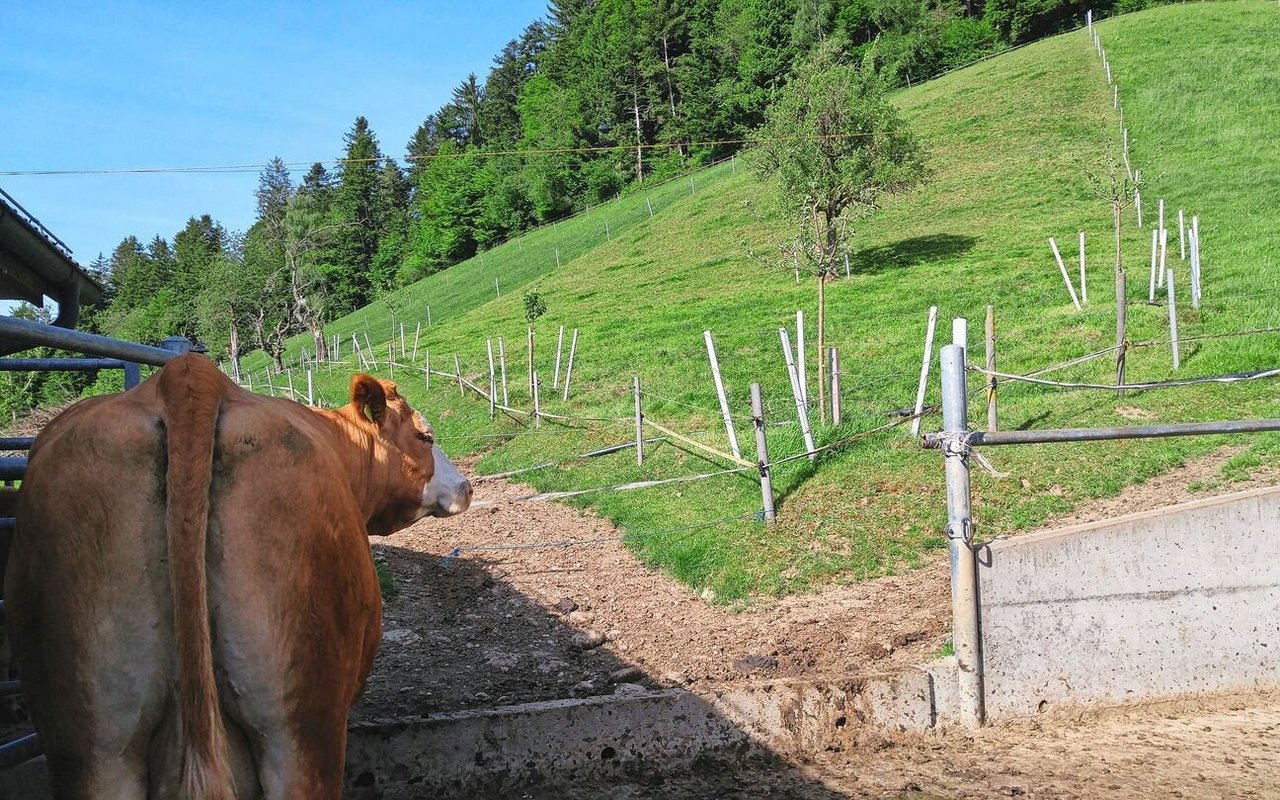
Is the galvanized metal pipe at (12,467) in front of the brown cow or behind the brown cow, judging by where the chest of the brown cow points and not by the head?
in front

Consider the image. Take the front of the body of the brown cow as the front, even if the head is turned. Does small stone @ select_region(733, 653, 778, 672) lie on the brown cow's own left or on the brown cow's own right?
on the brown cow's own right

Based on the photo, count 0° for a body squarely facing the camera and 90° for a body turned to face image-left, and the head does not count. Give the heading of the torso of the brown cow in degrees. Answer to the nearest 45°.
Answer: approximately 180°

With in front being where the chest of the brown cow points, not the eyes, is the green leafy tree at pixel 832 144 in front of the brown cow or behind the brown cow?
in front

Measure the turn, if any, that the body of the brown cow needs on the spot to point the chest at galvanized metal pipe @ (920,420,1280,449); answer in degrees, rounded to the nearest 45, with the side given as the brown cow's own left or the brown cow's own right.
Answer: approximately 90° to the brown cow's own right

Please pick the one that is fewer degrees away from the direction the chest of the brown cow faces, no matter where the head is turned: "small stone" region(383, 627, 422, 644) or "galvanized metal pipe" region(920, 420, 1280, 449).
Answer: the small stone

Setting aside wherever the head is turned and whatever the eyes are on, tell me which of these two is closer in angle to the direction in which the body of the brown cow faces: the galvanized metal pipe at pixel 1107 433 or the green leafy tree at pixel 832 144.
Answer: the green leafy tree

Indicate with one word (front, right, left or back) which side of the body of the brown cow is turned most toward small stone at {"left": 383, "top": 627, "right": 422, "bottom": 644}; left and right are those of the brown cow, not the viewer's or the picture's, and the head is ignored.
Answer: front

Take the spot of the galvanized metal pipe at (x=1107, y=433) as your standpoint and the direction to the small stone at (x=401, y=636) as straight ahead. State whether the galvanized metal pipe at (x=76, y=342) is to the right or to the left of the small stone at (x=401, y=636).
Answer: left

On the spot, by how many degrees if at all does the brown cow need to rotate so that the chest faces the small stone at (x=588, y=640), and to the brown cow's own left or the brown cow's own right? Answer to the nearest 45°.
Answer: approximately 45° to the brown cow's own right

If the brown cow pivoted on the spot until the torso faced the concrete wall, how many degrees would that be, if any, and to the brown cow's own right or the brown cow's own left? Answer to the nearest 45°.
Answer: approximately 90° to the brown cow's own right
